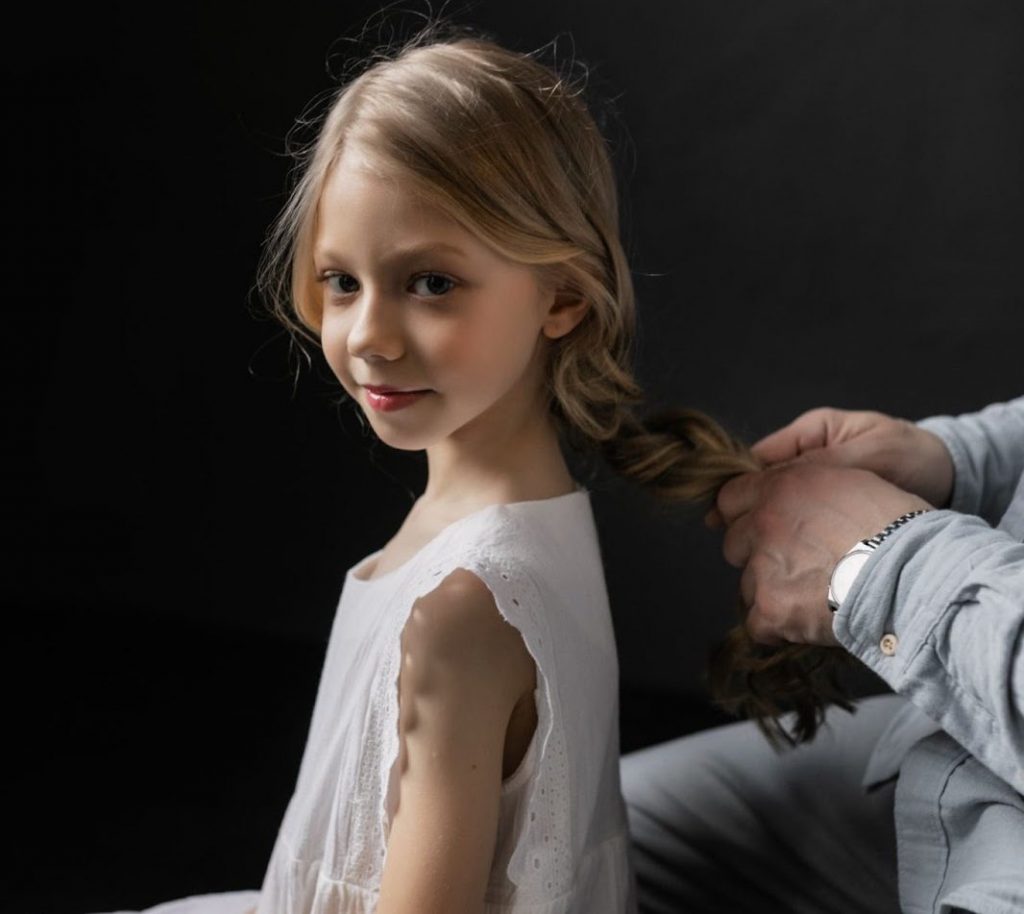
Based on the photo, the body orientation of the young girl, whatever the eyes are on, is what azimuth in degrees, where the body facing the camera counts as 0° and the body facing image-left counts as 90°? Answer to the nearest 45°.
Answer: approximately 90°

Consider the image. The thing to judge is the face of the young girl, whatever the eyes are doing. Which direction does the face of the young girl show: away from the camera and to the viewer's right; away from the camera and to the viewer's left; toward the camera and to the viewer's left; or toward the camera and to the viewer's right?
toward the camera and to the viewer's left
